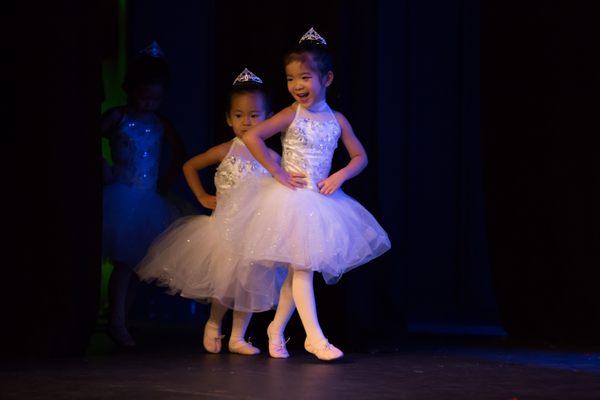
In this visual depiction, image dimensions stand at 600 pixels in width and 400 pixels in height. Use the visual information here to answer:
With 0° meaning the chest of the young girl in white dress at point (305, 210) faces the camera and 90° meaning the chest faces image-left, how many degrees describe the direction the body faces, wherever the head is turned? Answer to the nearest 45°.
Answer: approximately 0°

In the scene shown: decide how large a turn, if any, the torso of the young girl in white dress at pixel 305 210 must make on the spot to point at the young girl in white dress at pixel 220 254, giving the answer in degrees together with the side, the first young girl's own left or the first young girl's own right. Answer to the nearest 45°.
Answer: approximately 135° to the first young girl's own right

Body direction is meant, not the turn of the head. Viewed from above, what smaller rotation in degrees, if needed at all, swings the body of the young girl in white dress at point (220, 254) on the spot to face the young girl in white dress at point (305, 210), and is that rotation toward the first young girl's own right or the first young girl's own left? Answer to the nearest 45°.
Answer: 0° — they already face them

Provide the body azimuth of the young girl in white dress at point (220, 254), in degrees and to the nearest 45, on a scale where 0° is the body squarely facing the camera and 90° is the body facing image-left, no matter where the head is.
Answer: approximately 315°
